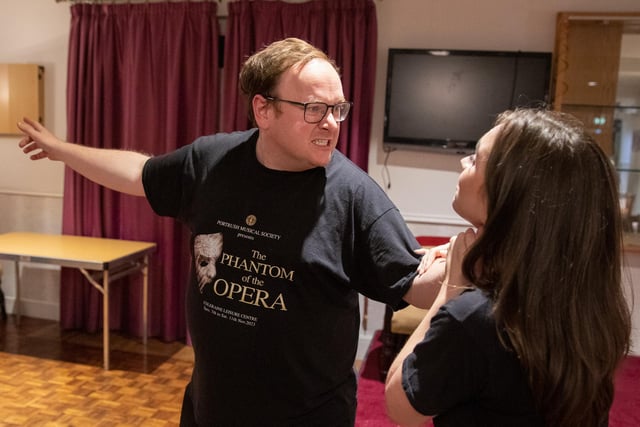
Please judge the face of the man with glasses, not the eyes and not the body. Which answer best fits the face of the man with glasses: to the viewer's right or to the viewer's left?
to the viewer's right

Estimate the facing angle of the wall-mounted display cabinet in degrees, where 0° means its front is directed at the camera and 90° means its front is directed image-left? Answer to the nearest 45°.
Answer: approximately 0°

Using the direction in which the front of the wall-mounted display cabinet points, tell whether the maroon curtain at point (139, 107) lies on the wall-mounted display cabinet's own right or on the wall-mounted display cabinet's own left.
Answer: on the wall-mounted display cabinet's own right

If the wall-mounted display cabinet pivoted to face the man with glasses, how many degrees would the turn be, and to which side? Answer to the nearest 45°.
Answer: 0° — it already faces them

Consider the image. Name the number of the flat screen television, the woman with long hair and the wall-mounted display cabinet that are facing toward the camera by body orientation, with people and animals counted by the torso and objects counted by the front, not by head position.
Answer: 2

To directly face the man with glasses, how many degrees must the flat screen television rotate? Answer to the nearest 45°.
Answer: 0° — it already faces them

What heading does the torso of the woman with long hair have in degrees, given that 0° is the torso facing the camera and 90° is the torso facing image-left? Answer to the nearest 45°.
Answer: approximately 135°

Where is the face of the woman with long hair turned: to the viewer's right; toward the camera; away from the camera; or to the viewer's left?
to the viewer's left
